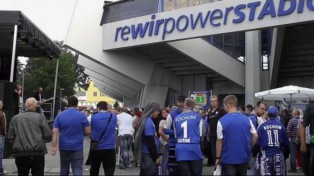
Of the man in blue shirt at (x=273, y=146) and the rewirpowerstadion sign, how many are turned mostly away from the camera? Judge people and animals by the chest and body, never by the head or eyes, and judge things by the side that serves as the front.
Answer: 1

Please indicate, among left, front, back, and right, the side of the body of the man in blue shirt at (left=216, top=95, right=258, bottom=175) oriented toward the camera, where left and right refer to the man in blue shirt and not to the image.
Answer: back

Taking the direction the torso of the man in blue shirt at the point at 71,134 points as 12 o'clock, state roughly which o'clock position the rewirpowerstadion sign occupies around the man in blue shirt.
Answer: The rewirpowerstadion sign is roughly at 1 o'clock from the man in blue shirt.

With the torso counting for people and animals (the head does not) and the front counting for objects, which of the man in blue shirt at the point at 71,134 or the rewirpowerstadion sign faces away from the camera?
the man in blue shirt

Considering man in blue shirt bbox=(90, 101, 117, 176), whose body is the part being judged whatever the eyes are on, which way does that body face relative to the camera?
away from the camera

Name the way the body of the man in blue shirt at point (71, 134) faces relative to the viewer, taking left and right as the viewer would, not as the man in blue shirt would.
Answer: facing away from the viewer

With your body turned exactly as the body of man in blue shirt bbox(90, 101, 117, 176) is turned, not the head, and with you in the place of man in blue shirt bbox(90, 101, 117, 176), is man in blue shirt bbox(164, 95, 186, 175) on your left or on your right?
on your right

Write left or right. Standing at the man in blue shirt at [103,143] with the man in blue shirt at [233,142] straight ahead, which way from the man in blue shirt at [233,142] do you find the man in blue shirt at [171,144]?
left

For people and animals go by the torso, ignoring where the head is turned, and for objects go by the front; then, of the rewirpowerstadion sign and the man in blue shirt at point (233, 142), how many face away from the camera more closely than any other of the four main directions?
1

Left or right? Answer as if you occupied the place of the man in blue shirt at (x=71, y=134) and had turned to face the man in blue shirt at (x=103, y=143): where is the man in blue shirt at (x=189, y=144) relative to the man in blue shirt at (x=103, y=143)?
right

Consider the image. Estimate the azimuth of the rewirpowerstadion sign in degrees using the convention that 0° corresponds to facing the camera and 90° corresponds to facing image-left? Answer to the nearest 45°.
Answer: approximately 45°

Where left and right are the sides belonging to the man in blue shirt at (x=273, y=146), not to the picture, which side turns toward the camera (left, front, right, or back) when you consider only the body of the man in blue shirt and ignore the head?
back

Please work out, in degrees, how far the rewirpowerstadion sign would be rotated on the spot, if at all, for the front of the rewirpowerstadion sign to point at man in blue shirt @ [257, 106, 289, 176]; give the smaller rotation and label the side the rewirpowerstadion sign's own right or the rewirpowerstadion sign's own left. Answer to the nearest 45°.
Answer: approximately 45° to the rewirpowerstadion sign's own left
